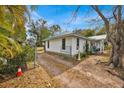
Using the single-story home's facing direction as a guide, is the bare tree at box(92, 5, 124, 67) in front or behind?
in front

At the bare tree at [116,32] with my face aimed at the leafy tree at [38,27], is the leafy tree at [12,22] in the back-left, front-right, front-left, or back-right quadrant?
front-left

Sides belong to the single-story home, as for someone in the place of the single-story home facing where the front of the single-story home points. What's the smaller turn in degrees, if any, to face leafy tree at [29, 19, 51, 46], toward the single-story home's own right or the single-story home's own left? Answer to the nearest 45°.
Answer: approximately 90° to the single-story home's own right

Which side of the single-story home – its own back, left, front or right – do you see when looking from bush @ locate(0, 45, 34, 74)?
right

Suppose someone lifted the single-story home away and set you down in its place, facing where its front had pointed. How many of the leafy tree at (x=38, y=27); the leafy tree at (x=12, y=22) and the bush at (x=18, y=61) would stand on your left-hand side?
0

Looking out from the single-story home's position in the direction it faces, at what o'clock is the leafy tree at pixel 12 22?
The leafy tree is roughly at 2 o'clock from the single-story home.

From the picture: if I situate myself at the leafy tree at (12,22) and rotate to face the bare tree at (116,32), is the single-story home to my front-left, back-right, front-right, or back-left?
front-left

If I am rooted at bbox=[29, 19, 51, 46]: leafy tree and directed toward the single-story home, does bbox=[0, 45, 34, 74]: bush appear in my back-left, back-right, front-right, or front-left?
front-right

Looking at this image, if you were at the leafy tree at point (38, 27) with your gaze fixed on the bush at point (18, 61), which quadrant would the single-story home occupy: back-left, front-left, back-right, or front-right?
front-left
